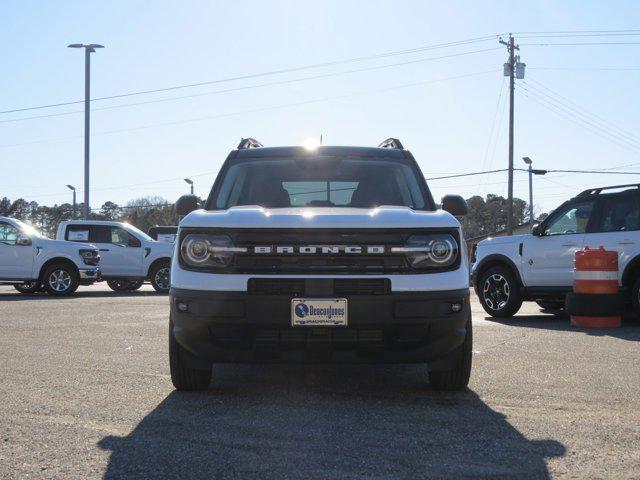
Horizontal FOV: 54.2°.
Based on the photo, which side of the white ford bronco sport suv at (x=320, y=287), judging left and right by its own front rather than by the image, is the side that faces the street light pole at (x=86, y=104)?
back

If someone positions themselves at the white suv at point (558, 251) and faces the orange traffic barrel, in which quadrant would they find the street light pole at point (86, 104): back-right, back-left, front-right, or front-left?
back-right

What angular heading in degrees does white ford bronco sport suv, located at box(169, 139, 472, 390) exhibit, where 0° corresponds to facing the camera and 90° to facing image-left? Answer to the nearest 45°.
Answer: approximately 0°

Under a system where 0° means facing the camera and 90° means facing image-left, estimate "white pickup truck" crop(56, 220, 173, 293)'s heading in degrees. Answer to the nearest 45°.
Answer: approximately 270°

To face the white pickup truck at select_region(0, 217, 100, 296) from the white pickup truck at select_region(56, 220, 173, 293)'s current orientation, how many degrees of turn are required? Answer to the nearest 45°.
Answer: approximately 135° to its right

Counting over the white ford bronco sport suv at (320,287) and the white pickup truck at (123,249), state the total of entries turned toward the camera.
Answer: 1

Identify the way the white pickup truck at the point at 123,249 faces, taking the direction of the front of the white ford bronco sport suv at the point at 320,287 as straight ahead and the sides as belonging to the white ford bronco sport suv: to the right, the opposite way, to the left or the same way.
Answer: to the left

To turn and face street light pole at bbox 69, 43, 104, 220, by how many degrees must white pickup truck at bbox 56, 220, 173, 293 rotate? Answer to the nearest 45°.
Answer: approximately 90° to its left

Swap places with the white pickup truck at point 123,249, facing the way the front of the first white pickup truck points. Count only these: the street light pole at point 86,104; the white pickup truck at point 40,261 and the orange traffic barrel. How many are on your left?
1

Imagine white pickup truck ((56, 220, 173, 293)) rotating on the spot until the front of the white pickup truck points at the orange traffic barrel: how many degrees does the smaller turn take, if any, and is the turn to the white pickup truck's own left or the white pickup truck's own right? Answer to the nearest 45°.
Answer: approximately 45° to the white pickup truck's own right

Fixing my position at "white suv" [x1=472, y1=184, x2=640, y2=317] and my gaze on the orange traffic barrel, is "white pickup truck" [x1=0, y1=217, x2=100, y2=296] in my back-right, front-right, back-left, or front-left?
back-right

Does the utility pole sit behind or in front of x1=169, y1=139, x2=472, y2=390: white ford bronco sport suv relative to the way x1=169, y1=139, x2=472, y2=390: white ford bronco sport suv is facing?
behind
